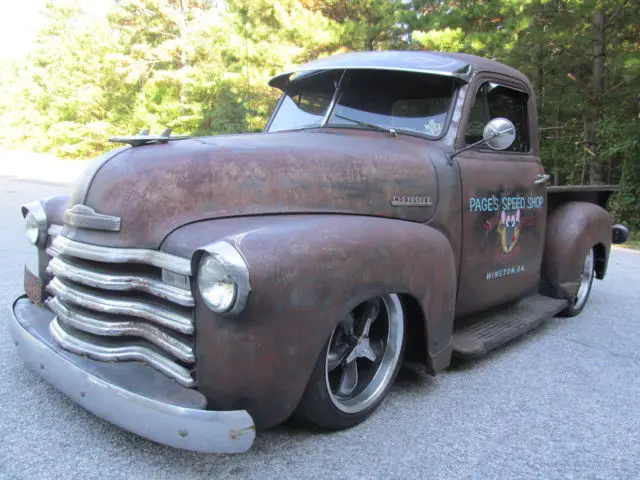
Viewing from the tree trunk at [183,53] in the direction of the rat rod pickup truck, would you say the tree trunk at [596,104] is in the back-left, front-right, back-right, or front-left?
front-left

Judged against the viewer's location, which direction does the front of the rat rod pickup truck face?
facing the viewer and to the left of the viewer

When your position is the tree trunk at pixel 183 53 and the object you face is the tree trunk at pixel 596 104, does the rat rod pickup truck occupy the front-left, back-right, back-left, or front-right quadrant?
front-right

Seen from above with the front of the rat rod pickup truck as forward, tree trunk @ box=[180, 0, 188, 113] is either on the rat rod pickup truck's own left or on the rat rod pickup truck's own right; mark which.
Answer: on the rat rod pickup truck's own right

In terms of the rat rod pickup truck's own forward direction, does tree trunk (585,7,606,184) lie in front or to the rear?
to the rear

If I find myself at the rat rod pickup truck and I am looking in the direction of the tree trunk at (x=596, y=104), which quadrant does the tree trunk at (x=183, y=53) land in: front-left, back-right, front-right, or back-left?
front-left

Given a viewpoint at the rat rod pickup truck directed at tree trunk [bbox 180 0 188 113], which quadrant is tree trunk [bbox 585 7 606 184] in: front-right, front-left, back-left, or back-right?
front-right
